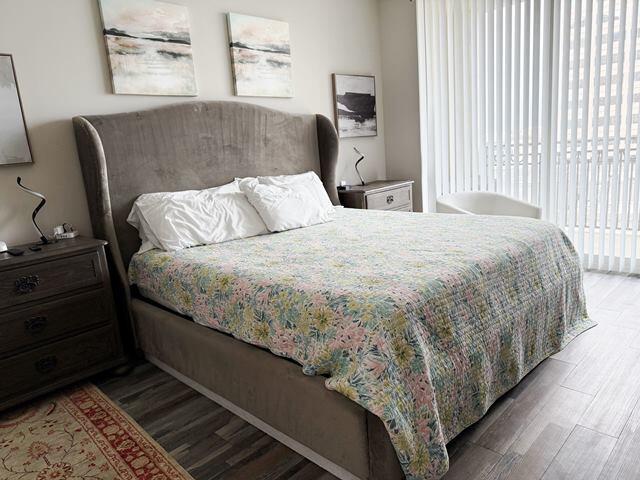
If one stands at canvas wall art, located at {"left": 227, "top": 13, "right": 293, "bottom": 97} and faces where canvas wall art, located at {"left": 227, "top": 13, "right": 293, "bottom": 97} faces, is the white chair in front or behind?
in front

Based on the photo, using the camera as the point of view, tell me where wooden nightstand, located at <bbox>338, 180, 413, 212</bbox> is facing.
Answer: facing the viewer and to the right of the viewer

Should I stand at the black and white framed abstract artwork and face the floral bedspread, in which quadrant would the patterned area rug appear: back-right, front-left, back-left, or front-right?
front-right

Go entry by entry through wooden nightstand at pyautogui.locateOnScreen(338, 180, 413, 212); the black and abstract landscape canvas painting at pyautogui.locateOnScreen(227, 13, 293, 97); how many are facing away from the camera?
0

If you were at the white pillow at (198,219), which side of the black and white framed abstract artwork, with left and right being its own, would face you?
right

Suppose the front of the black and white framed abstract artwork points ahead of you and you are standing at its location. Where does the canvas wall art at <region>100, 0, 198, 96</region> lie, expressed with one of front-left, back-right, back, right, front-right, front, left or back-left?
right

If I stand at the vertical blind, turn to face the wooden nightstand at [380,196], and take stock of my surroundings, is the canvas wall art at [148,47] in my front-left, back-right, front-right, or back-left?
front-left

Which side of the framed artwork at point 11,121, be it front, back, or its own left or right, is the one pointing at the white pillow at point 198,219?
left

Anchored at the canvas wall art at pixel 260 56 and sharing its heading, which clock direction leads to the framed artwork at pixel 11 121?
The framed artwork is roughly at 3 o'clock from the canvas wall art.

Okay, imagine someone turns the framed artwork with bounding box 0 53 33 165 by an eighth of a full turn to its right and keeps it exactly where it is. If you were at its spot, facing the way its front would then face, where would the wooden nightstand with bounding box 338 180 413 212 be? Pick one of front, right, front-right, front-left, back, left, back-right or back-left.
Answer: back-left

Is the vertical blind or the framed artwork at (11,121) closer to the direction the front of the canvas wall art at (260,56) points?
the vertical blind
